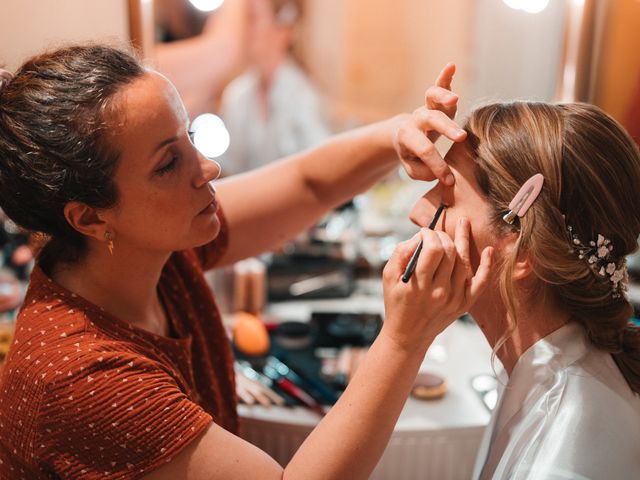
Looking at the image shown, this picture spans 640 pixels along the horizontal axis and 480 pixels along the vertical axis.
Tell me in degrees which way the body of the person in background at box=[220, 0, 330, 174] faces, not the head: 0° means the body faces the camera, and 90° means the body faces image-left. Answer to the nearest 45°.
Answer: approximately 45°

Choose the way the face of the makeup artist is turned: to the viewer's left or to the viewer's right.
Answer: to the viewer's right

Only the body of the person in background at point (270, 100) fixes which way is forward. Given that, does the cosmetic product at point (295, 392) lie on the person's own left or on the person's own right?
on the person's own left
